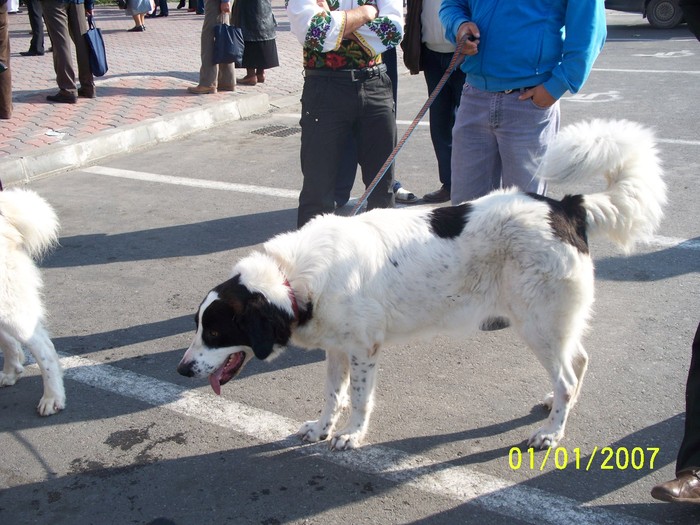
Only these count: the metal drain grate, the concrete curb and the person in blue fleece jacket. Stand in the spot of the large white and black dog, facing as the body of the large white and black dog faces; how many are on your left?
0

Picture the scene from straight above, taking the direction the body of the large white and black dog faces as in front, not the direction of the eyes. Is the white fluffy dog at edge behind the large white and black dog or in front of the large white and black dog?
in front

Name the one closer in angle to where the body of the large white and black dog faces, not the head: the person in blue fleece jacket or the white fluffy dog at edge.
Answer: the white fluffy dog at edge

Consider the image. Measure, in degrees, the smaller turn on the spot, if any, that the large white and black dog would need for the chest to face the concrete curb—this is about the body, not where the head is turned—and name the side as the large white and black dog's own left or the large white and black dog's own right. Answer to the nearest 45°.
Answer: approximately 45° to the large white and black dog's own right

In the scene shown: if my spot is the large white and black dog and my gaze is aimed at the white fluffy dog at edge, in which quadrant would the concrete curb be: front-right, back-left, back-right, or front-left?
front-right

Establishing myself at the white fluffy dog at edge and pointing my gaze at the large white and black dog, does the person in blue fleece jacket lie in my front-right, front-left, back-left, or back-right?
front-left

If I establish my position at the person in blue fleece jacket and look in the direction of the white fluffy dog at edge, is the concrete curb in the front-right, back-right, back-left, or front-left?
front-right

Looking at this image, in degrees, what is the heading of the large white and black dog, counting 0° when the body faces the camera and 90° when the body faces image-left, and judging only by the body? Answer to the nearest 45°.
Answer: approximately 90°

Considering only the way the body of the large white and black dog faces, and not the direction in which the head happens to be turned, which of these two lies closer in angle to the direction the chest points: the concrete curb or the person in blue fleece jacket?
the concrete curb

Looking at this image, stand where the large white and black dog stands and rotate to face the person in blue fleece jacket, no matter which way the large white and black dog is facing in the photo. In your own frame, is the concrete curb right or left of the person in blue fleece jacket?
left

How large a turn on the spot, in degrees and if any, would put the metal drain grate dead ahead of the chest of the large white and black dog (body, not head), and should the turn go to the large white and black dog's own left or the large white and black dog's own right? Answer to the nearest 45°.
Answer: approximately 90° to the large white and black dog's own right

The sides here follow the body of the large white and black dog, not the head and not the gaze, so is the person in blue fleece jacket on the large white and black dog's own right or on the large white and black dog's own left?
on the large white and black dog's own right
